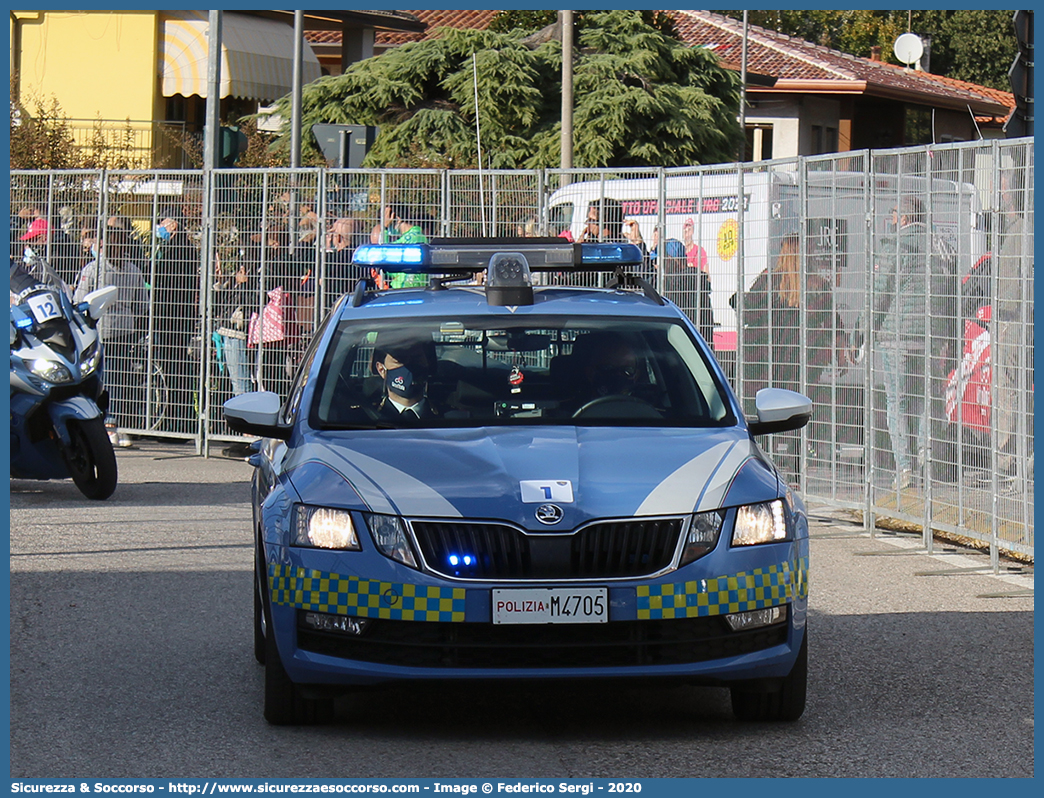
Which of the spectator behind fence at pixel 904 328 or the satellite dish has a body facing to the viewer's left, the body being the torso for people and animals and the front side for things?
the spectator behind fence

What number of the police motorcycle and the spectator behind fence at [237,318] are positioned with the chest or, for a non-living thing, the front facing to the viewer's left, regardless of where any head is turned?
0

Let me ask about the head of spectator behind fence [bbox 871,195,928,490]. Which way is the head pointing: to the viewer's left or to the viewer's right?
to the viewer's left

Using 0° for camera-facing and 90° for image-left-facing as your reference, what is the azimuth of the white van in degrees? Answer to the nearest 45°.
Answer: approximately 135°

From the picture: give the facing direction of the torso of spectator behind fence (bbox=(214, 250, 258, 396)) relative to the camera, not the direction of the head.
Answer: toward the camera

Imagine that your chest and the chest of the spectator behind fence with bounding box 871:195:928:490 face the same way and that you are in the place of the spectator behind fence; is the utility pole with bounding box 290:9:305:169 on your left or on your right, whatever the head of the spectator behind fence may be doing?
on your right

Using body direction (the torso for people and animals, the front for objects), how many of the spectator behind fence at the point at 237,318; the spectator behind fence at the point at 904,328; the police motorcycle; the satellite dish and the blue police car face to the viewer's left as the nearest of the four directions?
1

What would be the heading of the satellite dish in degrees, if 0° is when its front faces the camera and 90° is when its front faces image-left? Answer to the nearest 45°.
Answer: approximately 0°

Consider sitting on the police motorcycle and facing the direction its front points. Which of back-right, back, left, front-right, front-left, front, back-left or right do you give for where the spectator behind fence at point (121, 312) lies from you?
back-left

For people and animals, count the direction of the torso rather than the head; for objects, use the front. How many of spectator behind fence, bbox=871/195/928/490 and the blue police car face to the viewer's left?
1

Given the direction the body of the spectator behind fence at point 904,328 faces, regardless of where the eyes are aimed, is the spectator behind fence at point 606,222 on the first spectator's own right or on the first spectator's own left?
on the first spectator's own right

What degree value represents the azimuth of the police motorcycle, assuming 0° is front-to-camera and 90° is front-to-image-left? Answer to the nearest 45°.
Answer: approximately 315°

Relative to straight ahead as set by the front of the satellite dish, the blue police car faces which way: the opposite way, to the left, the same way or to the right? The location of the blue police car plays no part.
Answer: the same way

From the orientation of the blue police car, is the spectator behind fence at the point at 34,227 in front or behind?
behind

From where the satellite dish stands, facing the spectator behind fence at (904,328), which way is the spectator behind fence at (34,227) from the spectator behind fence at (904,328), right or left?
right
